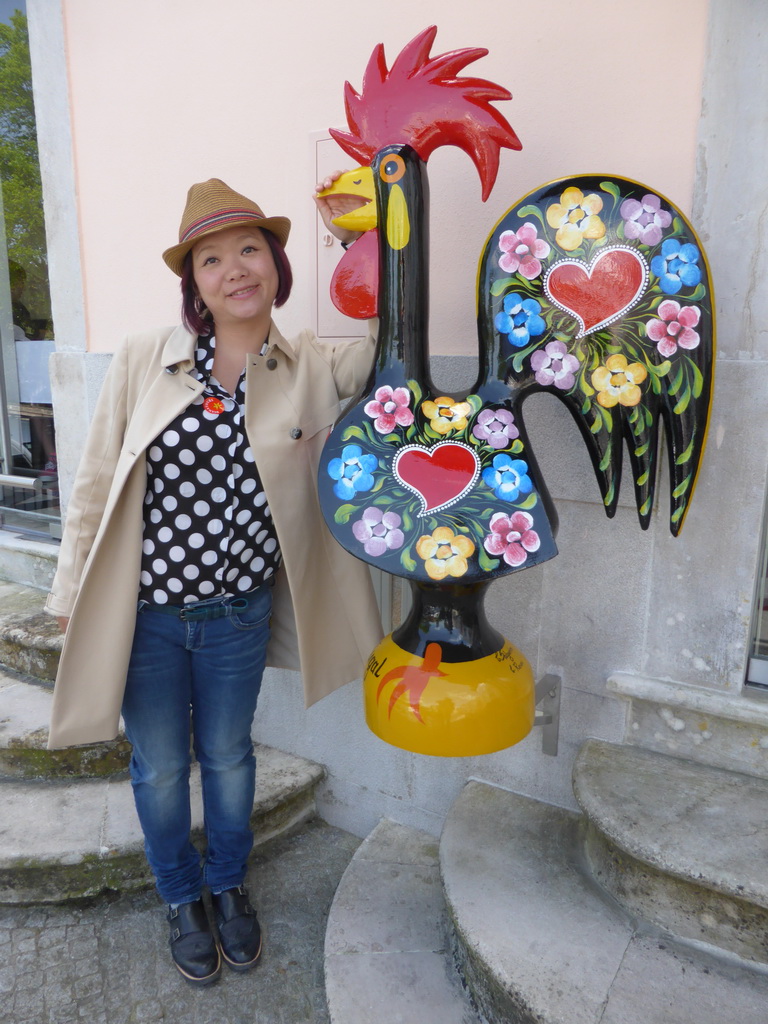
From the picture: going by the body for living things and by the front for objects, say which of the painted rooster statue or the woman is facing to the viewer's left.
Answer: the painted rooster statue

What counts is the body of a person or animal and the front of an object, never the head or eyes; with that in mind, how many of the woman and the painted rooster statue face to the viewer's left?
1

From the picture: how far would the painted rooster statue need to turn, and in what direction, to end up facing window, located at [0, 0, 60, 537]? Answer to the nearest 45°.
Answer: approximately 45° to its right

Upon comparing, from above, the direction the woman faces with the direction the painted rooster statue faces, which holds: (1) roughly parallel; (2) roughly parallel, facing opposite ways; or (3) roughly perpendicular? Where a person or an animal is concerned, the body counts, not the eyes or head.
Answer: roughly perpendicular

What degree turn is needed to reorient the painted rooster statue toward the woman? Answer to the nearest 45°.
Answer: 0° — it already faces them

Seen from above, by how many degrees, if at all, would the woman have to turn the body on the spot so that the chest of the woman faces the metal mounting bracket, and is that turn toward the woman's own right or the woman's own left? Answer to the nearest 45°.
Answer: approximately 90° to the woman's own left

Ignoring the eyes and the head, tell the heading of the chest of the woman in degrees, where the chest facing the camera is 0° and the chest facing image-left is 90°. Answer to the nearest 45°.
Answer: approximately 0°

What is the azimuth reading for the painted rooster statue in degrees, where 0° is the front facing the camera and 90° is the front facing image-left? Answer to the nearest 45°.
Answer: approximately 90°
